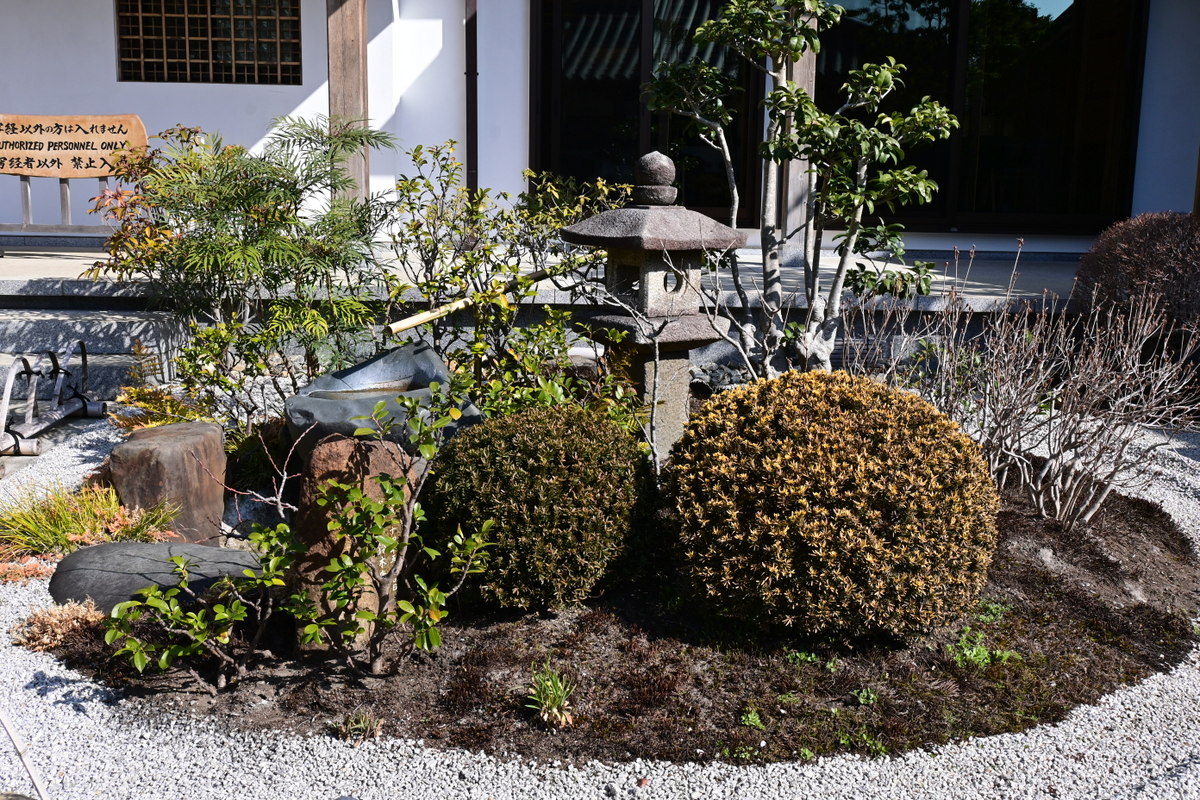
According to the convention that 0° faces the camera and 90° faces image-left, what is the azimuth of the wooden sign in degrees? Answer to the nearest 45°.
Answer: approximately 0°

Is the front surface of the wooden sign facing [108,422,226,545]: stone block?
yes

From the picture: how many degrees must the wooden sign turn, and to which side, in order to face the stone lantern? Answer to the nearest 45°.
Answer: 0° — it already faces it

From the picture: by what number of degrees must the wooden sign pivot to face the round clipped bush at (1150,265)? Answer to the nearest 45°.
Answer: approximately 45° to its left
